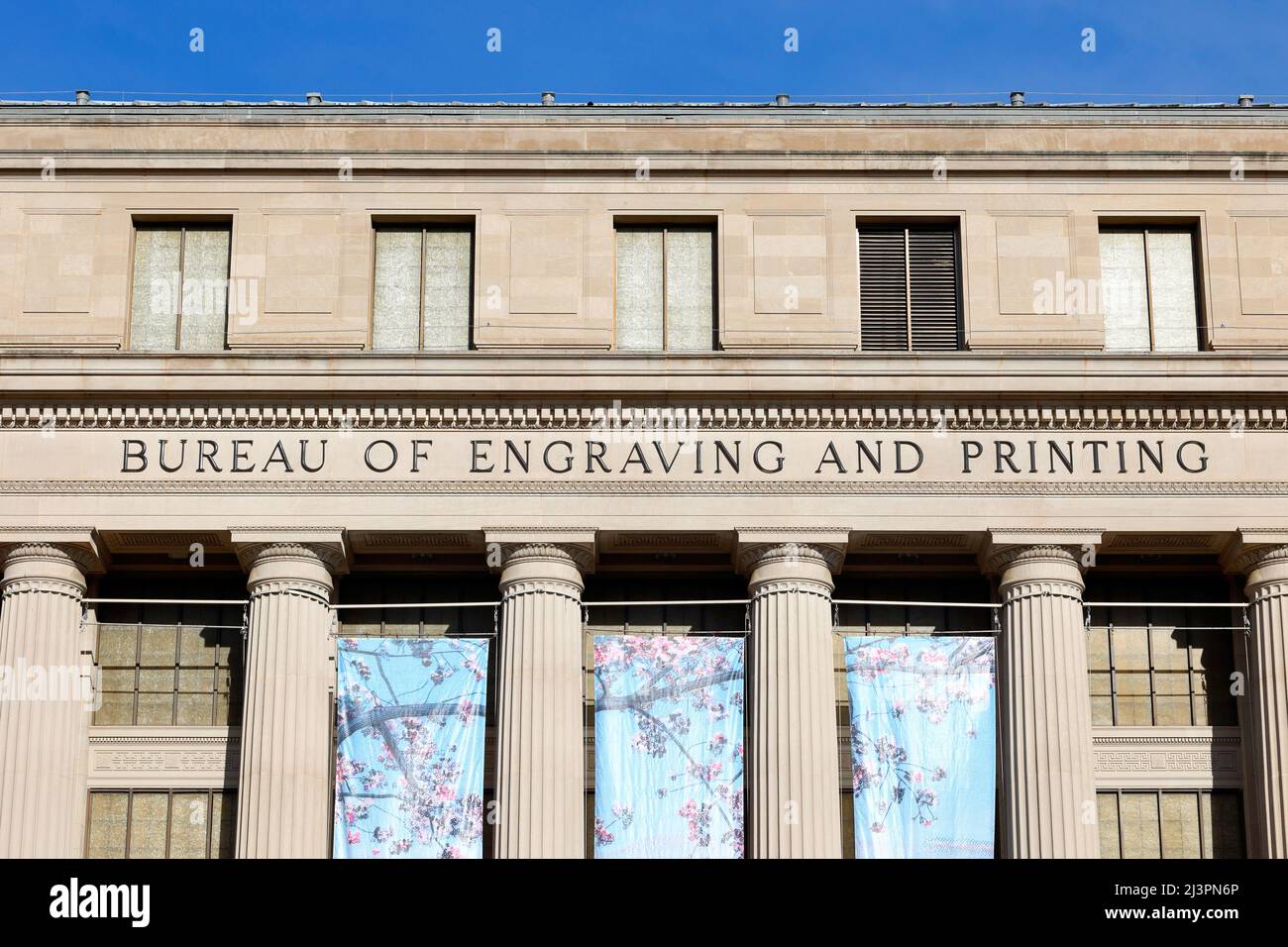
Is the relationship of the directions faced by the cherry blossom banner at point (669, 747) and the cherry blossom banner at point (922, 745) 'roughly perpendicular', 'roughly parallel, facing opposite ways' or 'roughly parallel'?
roughly parallel

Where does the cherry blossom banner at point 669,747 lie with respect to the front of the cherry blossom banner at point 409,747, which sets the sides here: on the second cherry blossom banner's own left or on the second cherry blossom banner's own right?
on the second cherry blossom banner's own left

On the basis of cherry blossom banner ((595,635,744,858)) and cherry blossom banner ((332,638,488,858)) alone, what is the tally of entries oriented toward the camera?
2

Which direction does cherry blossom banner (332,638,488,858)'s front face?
toward the camera

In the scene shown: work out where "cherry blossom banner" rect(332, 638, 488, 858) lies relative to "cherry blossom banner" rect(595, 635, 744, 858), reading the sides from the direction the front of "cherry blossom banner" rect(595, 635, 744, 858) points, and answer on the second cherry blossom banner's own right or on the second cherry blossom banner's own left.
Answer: on the second cherry blossom banner's own right

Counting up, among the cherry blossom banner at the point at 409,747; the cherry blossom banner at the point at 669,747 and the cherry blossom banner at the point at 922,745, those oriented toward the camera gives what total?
3

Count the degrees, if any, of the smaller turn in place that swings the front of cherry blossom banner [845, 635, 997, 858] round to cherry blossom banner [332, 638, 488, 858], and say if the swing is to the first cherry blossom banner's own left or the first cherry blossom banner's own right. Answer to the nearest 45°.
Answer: approximately 90° to the first cherry blossom banner's own right

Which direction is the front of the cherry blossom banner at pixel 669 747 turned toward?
toward the camera

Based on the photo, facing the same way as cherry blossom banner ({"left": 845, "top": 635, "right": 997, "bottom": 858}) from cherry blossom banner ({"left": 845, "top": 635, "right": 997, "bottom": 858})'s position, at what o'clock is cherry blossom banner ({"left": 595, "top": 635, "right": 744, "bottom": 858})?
cherry blossom banner ({"left": 595, "top": 635, "right": 744, "bottom": 858}) is roughly at 3 o'clock from cherry blossom banner ({"left": 845, "top": 635, "right": 997, "bottom": 858}).

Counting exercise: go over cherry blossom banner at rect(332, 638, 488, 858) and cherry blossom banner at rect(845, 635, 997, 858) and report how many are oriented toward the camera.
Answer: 2

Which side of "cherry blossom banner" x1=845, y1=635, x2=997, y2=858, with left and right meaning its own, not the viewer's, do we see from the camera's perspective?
front

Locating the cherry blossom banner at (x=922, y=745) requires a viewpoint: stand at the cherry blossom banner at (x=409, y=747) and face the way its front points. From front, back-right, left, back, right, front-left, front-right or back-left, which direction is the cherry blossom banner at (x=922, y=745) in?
left

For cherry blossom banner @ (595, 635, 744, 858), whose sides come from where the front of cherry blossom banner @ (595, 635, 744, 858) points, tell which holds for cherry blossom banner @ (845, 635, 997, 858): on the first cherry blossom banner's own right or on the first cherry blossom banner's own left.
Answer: on the first cherry blossom banner's own left
